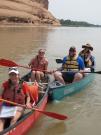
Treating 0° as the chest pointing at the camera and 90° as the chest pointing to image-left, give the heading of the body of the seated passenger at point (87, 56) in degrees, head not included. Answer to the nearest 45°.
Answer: approximately 45°

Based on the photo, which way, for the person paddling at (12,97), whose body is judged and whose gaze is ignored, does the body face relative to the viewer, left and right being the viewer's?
facing the viewer

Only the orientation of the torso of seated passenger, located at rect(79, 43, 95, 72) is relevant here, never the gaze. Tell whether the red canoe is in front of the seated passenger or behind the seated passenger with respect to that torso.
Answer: in front

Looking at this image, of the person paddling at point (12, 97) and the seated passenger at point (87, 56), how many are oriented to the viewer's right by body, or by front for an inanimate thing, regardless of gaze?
0
